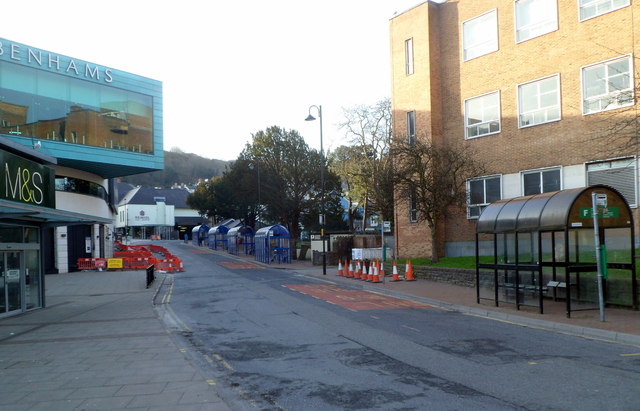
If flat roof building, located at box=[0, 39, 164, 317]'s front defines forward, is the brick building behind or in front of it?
in front

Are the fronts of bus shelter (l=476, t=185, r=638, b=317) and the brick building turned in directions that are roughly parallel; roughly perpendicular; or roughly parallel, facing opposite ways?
roughly parallel

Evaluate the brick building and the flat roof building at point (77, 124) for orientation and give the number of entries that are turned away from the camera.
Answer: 0

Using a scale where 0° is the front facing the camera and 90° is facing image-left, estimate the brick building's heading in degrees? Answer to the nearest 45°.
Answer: approximately 45°

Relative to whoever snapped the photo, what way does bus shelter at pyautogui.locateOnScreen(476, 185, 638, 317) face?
facing the viewer and to the left of the viewer

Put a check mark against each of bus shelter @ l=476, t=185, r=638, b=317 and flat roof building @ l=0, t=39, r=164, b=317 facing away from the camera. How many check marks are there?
0

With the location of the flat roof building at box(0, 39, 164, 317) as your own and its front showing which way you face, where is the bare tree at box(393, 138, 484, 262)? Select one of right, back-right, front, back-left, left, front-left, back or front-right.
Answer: front

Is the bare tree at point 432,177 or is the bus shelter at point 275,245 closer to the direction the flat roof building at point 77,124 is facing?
the bare tree

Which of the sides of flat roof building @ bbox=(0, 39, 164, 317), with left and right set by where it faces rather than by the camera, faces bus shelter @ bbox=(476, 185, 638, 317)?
front

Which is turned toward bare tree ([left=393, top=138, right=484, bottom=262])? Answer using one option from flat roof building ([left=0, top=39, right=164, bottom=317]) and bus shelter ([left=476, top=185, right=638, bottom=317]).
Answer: the flat roof building

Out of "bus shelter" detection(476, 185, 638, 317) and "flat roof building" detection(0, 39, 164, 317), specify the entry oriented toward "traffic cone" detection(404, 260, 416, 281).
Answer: the flat roof building

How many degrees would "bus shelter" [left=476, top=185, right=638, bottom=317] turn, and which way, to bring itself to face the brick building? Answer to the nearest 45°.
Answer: approximately 135° to its right

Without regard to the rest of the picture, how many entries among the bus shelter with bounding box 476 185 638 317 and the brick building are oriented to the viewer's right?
0

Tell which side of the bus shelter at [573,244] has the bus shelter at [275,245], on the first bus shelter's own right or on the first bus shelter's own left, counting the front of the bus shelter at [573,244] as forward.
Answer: on the first bus shelter's own right

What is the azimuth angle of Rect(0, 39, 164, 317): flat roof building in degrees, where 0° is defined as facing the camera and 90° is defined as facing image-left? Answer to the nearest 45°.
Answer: approximately 315°

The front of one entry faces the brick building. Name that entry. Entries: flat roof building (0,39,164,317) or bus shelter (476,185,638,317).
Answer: the flat roof building

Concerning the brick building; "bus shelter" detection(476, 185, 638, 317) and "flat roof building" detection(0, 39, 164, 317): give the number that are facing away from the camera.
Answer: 0

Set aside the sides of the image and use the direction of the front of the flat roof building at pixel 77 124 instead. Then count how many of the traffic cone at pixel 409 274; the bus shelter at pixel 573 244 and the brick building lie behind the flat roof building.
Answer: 0

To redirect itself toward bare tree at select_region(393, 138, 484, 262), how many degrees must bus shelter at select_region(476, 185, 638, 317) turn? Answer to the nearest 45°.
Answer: approximately 90° to its right
